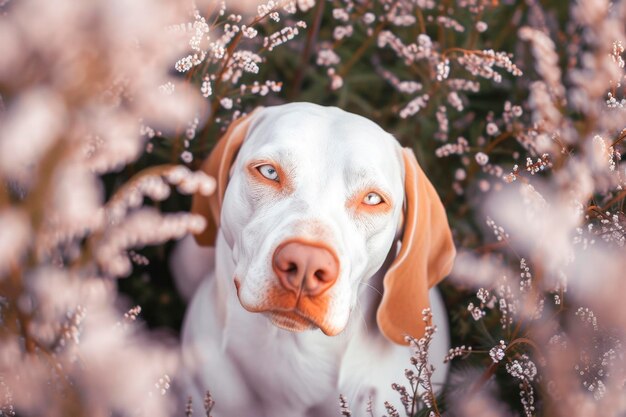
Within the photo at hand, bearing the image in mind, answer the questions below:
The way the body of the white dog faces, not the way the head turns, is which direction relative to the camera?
toward the camera

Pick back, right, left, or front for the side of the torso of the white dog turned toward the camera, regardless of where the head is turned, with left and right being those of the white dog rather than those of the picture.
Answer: front
